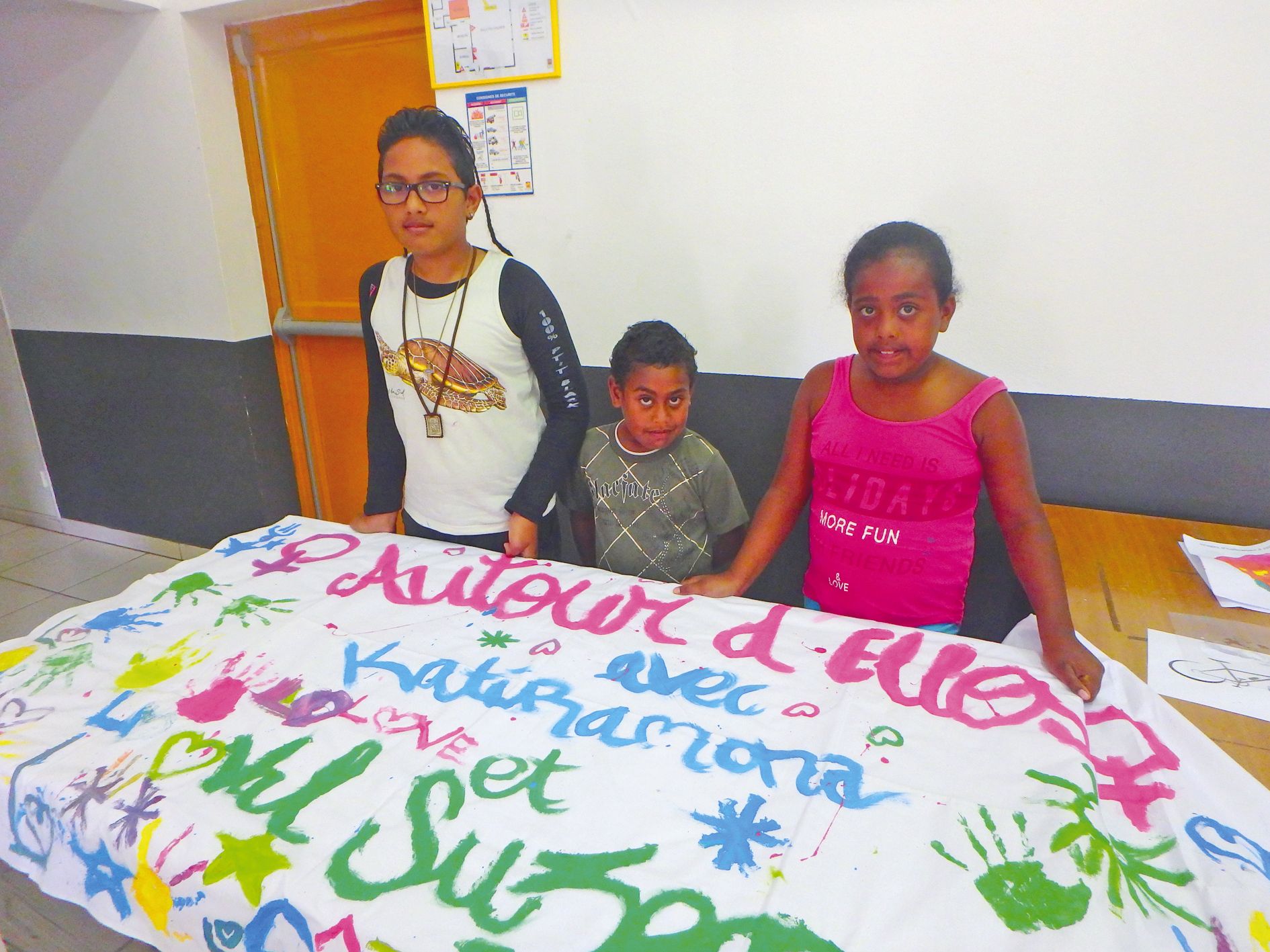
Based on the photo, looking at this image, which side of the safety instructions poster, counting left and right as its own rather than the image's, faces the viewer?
front

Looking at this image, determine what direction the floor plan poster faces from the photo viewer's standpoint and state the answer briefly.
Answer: facing the viewer

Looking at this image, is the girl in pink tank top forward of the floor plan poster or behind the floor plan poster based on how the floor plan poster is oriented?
forward

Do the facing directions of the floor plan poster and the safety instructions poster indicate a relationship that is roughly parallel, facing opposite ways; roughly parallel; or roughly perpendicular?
roughly parallel

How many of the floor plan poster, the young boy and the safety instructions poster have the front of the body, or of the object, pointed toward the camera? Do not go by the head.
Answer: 3

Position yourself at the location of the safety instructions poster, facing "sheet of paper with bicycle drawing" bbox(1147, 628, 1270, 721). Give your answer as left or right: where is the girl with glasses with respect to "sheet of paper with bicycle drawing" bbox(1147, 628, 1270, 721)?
right

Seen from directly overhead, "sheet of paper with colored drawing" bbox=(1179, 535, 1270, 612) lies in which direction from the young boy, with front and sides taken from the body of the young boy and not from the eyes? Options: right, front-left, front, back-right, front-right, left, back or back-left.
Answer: left

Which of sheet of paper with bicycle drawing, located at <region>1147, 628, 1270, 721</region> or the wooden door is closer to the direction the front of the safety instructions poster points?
the sheet of paper with bicycle drawing

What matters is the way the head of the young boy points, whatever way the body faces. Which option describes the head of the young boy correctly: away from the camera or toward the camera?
toward the camera

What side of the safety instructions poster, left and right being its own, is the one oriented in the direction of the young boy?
front

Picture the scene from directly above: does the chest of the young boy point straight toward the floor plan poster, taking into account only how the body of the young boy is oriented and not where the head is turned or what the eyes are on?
no

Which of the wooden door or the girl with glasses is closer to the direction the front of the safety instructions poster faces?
the girl with glasses

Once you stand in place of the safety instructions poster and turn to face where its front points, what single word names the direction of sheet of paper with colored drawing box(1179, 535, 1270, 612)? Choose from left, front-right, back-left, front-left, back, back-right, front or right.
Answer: front-left

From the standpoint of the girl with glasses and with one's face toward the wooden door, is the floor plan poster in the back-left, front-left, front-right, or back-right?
front-right

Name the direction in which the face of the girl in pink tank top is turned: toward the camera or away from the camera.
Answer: toward the camera

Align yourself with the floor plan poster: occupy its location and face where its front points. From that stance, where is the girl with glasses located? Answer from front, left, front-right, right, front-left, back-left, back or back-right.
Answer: front
